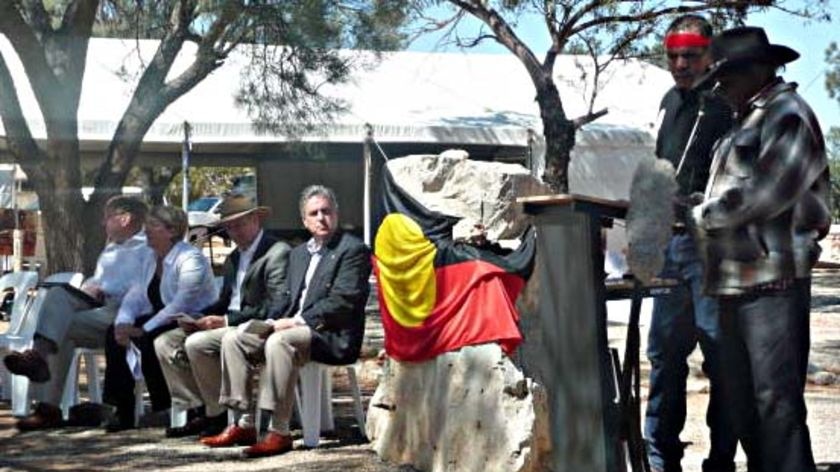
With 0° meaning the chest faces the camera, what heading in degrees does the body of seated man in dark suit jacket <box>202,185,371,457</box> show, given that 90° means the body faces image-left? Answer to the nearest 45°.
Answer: approximately 45°

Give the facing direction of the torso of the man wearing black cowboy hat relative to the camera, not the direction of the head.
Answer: to the viewer's left

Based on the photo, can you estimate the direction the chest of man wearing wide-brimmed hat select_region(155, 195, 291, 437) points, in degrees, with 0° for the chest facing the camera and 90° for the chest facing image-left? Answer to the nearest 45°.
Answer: approximately 45°

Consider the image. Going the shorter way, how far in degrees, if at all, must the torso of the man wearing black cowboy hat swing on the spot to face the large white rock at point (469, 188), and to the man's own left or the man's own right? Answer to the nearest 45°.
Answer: approximately 45° to the man's own right
